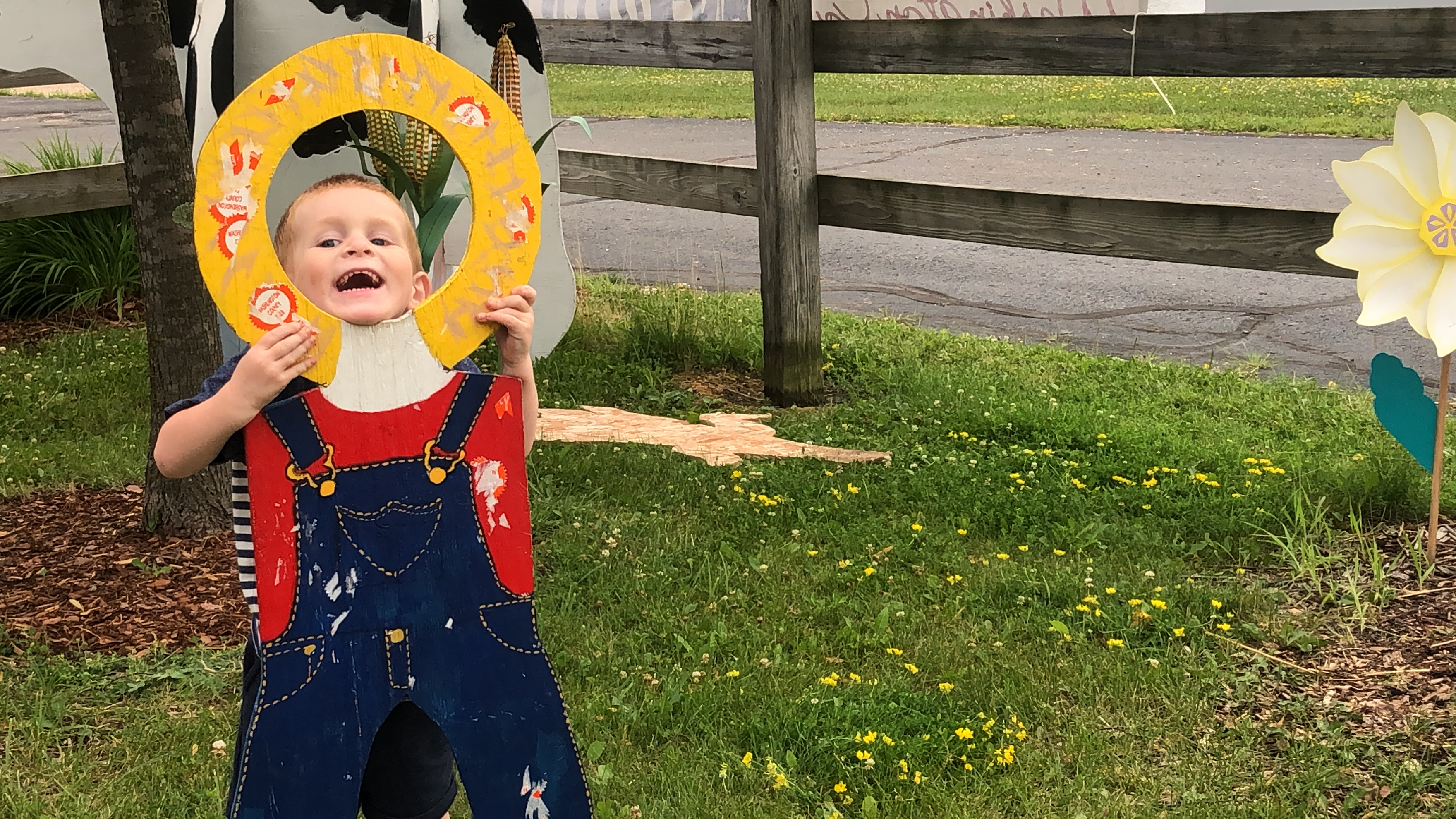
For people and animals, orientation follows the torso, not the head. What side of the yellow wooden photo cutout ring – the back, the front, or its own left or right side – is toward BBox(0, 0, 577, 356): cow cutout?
back

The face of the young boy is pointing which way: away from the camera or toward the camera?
toward the camera

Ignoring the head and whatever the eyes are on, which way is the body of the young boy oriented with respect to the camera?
toward the camera

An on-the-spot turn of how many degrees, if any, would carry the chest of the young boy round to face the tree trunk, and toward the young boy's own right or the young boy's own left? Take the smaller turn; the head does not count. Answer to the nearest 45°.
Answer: approximately 180°

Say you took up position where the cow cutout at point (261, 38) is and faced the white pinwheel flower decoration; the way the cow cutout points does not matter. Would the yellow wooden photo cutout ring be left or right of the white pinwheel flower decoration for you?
right

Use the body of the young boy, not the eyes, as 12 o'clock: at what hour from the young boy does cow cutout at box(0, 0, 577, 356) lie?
The cow cutout is roughly at 6 o'clock from the young boy.

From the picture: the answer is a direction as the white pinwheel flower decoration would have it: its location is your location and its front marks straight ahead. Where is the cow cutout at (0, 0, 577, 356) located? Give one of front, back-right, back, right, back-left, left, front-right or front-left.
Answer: right

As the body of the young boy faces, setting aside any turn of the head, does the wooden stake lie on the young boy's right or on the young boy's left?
on the young boy's left

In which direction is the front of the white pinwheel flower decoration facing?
toward the camera

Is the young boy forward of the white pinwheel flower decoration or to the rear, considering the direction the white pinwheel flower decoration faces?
forward

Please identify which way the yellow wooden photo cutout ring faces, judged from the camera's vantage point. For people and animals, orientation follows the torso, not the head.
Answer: facing the viewer
